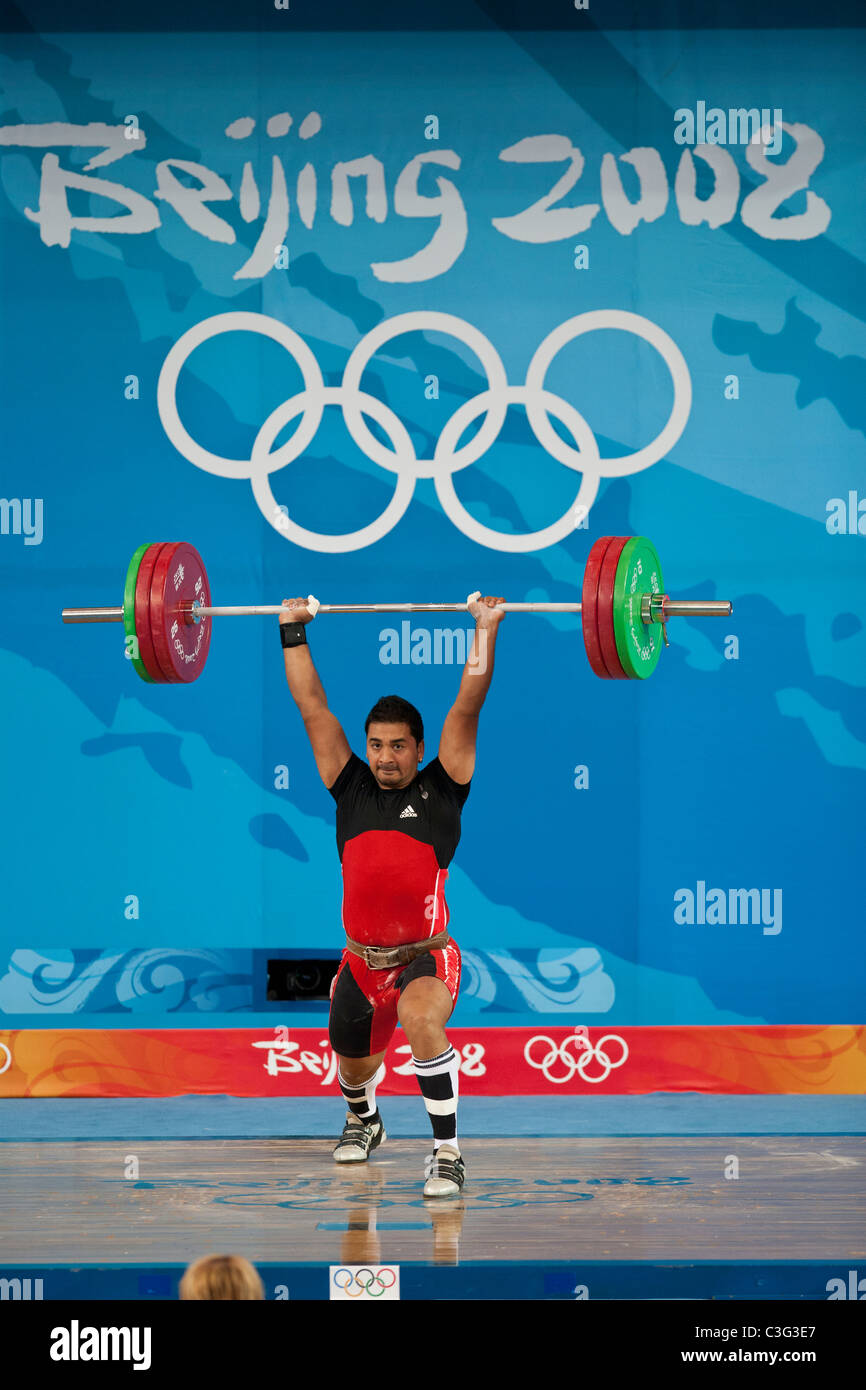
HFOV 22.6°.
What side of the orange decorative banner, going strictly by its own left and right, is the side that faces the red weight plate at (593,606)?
front

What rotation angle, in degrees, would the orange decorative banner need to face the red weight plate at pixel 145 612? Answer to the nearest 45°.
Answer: approximately 45° to its right

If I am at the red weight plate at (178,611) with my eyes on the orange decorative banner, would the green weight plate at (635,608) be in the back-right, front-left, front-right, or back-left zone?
front-right

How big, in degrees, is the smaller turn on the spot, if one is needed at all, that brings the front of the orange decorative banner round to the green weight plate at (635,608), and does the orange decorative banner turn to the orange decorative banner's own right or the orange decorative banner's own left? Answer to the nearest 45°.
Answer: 0° — it already faces it

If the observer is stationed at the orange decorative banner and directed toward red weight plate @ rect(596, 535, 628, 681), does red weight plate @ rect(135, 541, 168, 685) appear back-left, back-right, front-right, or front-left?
front-right

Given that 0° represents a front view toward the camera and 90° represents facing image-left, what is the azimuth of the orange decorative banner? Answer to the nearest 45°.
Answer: approximately 0°

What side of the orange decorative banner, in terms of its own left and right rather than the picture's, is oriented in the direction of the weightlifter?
front

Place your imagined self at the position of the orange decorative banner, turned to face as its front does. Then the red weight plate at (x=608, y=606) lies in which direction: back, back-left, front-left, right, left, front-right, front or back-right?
front
